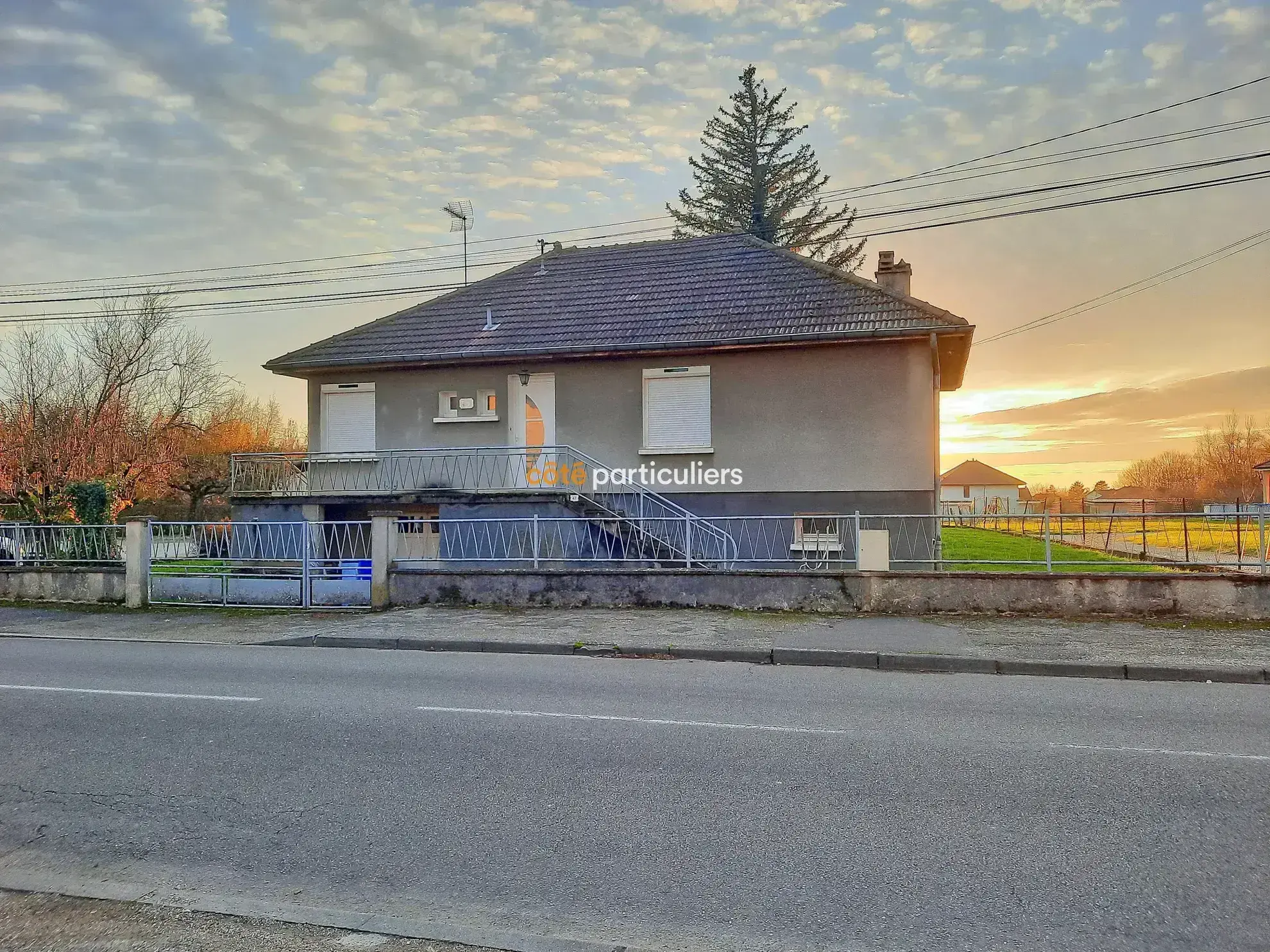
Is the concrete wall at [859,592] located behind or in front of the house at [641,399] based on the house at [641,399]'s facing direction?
in front

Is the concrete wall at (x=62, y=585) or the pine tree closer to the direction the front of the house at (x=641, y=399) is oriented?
the concrete wall

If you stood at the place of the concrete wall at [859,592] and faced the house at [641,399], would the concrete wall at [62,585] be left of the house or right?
left

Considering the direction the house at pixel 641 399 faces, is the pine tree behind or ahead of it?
behind

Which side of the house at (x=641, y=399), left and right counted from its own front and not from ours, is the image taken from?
front

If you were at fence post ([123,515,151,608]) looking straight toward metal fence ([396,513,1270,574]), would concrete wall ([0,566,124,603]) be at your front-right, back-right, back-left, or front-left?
back-left

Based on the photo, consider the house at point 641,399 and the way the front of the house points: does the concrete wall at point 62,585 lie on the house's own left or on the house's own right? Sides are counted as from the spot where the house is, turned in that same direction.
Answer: on the house's own right
